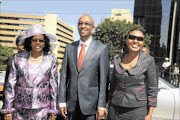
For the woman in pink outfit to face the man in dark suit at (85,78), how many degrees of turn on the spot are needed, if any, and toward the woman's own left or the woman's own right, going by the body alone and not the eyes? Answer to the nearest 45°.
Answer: approximately 90° to the woman's own left

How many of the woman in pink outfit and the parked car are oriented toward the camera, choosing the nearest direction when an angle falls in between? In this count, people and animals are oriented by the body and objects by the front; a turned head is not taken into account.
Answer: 1
